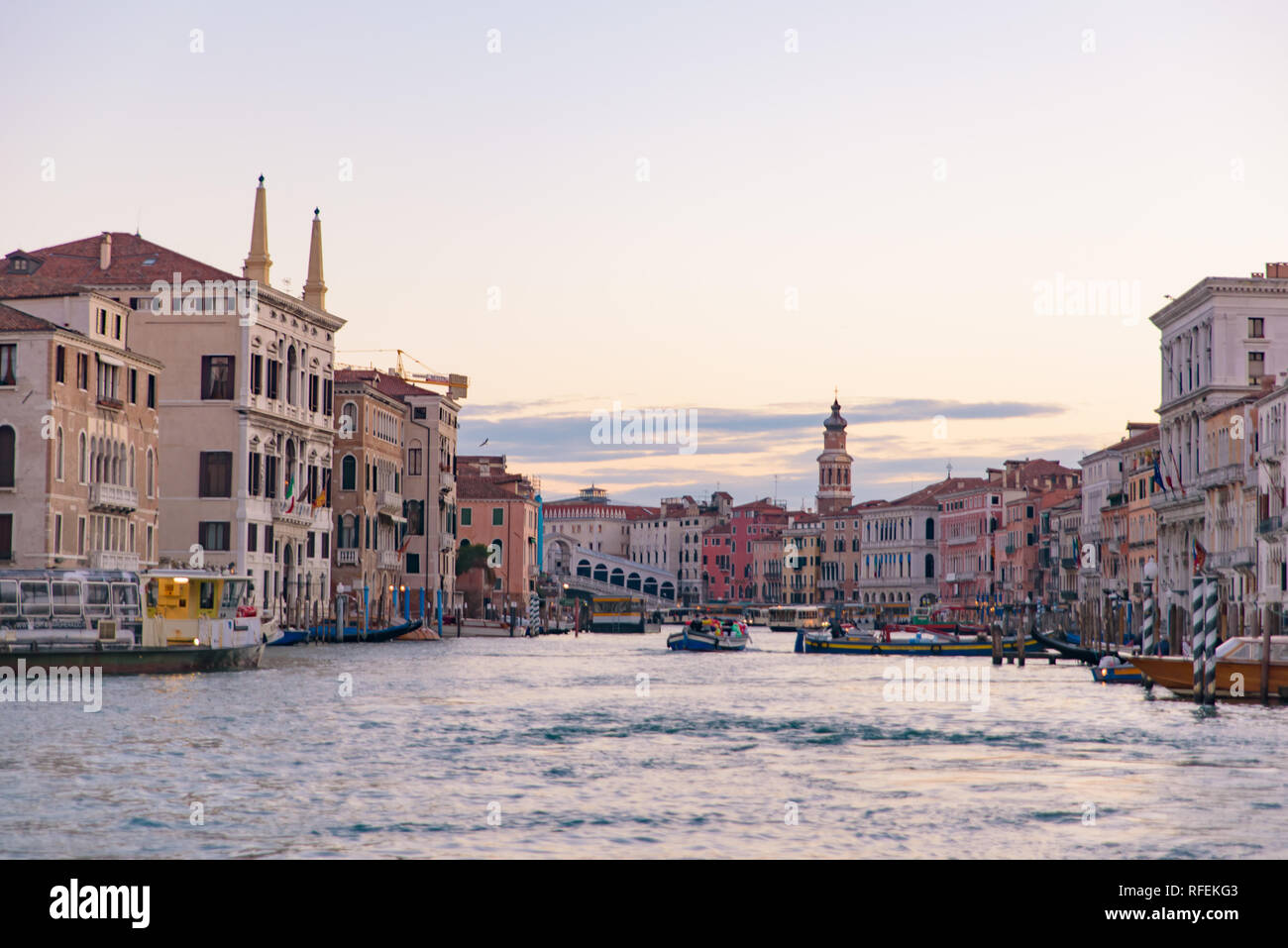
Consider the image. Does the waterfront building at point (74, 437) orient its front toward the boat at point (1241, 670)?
yes

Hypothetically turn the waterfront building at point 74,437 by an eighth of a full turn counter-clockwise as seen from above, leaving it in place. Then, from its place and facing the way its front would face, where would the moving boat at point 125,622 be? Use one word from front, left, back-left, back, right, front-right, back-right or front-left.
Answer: right

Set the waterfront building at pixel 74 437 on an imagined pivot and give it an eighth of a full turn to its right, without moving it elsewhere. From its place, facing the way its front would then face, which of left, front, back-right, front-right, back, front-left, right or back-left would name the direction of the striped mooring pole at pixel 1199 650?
front-left

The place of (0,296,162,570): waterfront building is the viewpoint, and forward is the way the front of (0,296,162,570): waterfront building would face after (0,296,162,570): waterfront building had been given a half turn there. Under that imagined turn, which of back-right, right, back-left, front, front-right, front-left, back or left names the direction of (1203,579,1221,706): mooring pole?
back

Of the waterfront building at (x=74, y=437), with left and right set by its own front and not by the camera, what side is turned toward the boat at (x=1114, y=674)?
front

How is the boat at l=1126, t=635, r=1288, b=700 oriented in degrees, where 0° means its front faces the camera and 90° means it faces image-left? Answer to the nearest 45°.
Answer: approximately 90°

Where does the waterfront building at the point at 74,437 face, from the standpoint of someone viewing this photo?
facing the viewer and to the right of the viewer
